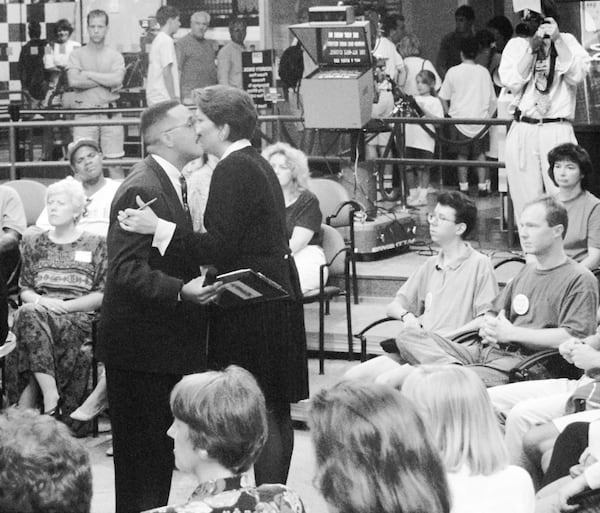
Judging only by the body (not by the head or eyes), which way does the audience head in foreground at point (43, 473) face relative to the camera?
away from the camera

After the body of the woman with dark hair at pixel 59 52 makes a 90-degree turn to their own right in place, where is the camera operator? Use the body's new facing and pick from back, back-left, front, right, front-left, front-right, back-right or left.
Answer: back-left

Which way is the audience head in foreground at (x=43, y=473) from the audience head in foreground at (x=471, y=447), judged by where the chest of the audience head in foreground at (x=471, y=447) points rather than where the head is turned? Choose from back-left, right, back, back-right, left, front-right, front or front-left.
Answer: left

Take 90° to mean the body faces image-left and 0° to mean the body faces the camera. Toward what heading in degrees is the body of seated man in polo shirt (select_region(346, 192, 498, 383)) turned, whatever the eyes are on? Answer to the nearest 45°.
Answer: approximately 45°

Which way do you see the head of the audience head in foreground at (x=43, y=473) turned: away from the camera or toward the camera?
away from the camera

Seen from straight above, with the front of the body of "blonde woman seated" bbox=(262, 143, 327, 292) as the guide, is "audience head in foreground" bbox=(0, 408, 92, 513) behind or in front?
in front

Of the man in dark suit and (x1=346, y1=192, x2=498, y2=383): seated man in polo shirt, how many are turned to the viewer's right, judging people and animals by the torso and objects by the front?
1

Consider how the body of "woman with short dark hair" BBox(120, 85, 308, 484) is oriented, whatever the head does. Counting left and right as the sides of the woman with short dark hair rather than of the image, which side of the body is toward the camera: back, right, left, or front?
left

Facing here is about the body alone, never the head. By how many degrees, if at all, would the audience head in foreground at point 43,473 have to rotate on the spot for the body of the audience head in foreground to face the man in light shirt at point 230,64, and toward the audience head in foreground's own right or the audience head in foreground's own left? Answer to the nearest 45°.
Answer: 0° — they already face them

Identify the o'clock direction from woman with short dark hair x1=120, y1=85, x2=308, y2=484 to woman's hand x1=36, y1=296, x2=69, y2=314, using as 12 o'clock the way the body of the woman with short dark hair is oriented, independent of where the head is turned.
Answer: The woman's hand is roughly at 2 o'clock from the woman with short dark hair.

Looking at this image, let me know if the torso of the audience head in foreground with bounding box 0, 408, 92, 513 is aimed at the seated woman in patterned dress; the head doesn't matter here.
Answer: yes

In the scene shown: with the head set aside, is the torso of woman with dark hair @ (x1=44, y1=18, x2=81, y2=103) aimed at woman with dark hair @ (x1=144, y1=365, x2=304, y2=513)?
yes

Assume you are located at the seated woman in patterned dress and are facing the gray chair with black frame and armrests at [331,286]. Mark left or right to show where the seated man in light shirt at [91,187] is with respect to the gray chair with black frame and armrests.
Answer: left

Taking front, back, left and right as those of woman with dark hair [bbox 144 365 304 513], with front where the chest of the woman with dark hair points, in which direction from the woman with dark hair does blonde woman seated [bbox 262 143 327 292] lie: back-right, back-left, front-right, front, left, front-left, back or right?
front-right

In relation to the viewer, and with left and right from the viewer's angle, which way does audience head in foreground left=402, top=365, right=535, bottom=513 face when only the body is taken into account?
facing away from the viewer and to the left of the viewer

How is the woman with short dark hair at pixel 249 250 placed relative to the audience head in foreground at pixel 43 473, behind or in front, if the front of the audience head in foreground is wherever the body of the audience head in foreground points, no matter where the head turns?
in front
